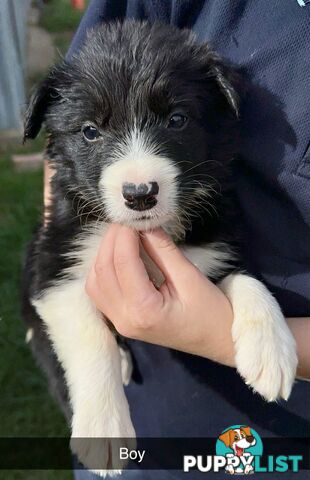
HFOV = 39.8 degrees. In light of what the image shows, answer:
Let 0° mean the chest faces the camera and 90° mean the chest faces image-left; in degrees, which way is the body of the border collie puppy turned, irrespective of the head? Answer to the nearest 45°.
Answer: approximately 0°
